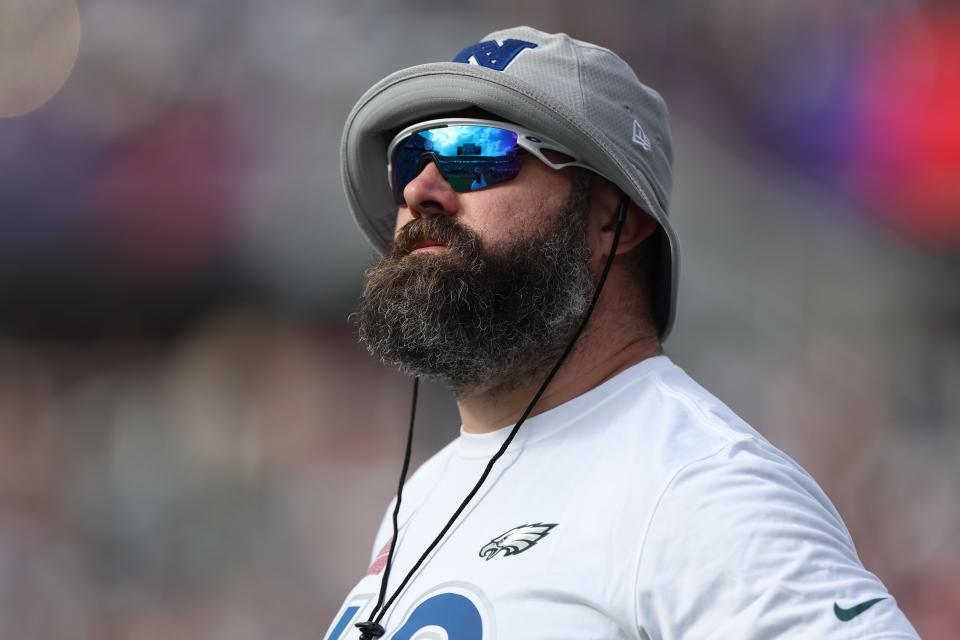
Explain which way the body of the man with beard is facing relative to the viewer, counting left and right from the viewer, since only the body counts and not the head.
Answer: facing the viewer and to the left of the viewer
